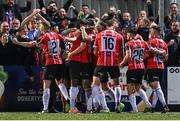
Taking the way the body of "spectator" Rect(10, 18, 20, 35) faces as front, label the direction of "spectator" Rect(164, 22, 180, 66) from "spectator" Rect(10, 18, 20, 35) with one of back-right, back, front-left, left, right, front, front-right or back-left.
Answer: front-left

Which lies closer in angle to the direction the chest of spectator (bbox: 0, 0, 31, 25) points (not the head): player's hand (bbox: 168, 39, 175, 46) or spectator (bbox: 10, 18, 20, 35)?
the spectator

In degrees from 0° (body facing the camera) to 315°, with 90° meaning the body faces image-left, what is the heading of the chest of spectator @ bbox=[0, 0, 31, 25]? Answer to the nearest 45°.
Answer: approximately 0°

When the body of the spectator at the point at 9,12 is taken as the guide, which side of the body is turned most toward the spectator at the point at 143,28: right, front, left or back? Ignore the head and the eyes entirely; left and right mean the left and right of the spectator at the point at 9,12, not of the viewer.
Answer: left

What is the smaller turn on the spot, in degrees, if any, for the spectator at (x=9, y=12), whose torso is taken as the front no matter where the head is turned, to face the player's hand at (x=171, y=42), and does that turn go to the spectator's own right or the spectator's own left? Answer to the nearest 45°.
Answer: approximately 90° to the spectator's own left

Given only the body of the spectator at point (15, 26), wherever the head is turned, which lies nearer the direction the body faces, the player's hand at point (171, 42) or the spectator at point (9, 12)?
the player's hand
